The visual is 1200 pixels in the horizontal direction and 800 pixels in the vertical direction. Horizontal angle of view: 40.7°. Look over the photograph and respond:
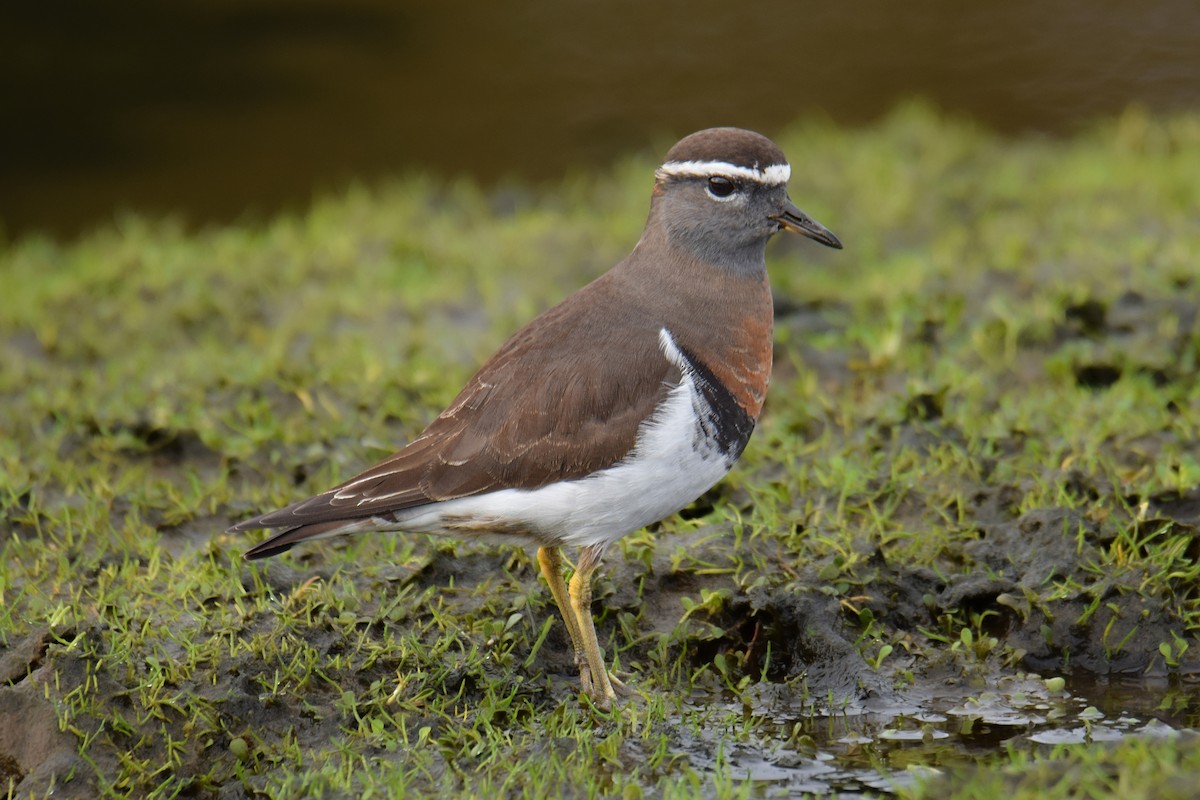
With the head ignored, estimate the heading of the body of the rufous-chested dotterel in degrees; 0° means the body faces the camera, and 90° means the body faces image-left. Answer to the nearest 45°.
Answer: approximately 270°
